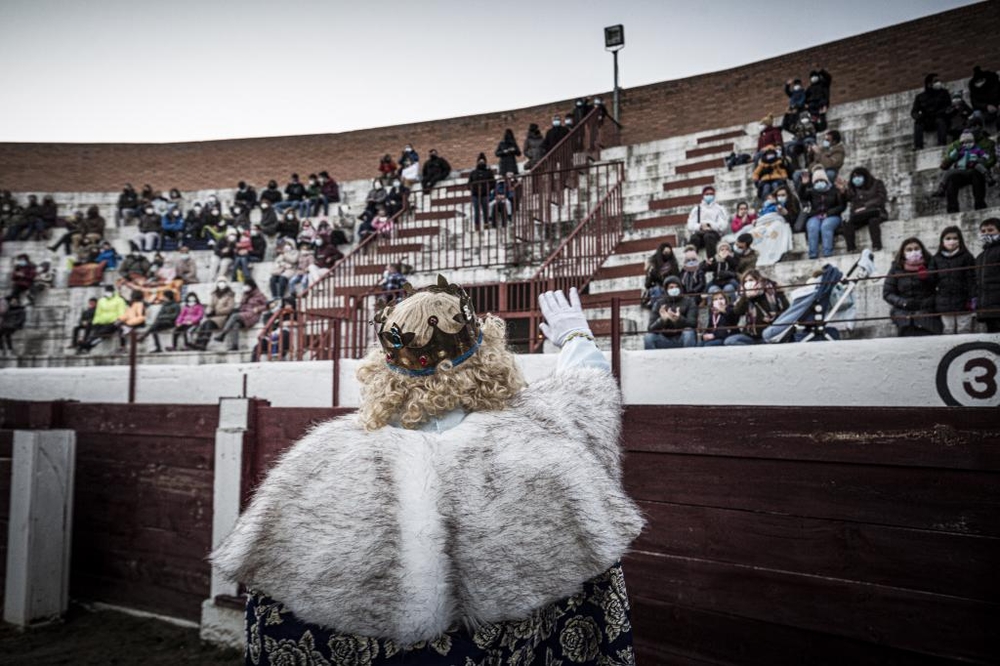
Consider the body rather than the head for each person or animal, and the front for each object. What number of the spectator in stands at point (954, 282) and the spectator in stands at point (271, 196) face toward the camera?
2

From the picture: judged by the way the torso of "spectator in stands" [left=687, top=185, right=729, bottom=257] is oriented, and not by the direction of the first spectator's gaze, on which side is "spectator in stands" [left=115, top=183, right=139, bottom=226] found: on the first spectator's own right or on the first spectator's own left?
on the first spectator's own right

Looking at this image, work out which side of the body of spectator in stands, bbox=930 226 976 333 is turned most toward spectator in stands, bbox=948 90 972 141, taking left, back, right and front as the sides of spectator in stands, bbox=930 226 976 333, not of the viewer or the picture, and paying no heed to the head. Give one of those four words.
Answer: back

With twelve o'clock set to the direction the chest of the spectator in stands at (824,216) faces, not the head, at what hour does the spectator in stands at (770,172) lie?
the spectator in stands at (770,172) is roughly at 5 o'clock from the spectator in stands at (824,216).

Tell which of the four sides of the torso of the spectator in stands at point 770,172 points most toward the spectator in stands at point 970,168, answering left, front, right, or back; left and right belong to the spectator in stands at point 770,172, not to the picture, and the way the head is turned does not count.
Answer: left

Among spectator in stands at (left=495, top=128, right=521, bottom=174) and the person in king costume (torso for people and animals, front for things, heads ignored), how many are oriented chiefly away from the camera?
1

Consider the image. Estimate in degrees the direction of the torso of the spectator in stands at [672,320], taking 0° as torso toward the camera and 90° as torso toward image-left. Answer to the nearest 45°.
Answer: approximately 0°

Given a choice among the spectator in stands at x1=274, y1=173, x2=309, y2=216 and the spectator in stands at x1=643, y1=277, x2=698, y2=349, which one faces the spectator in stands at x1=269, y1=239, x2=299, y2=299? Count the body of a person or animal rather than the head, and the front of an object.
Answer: the spectator in stands at x1=274, y1=173, x2=309, y2=216

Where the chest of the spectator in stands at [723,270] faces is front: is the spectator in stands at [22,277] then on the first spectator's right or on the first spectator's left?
on the first spectator's right

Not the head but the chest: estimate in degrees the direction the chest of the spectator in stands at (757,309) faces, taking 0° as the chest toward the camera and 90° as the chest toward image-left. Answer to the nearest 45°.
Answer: approximately 45°
